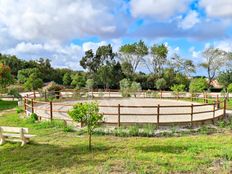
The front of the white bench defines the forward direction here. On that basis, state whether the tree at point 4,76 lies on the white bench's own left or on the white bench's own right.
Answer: on the white bench's own left

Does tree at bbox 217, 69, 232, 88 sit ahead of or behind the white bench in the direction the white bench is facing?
ahead

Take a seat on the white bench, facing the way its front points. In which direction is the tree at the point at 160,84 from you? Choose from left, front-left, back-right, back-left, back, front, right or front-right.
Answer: front

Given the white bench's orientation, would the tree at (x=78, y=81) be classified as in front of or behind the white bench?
in front

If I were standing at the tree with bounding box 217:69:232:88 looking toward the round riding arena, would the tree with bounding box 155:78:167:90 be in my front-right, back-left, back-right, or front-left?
front-right

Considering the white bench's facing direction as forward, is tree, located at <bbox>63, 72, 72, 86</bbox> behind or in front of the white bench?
in front

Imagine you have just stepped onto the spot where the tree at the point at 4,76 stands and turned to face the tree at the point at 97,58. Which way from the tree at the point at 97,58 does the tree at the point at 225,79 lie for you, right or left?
right

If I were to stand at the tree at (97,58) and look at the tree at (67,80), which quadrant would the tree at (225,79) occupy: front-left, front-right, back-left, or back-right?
back-left

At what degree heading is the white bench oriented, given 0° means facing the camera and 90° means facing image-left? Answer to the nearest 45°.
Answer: approximately 225°

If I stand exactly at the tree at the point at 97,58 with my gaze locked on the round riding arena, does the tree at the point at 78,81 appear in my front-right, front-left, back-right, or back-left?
front-right

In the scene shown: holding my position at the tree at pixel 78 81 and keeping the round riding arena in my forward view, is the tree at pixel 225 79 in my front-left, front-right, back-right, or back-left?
front-left
